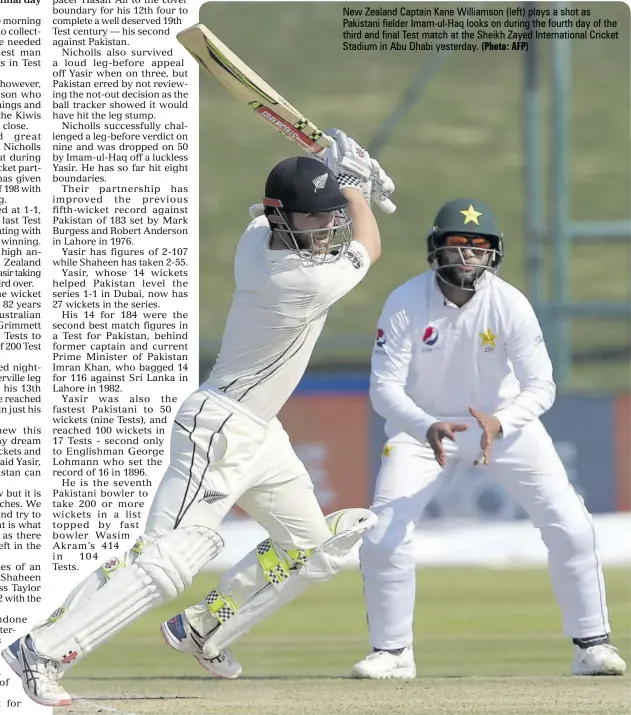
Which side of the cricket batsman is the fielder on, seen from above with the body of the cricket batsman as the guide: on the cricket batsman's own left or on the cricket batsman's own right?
on the cricket batsman's own left

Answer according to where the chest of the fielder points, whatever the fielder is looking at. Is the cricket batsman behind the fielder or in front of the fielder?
in front

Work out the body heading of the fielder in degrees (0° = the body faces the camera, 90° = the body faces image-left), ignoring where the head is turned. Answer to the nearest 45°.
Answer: approximately 0°
